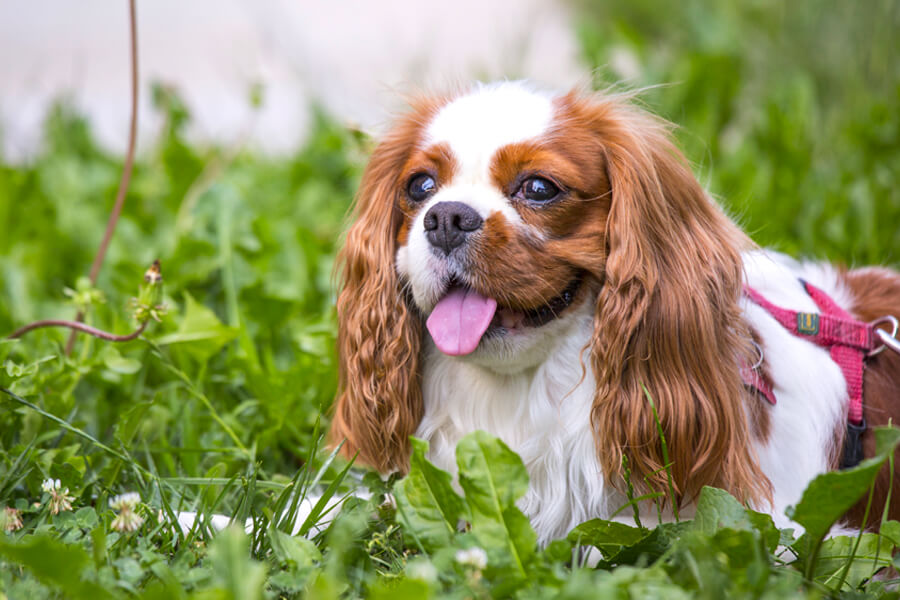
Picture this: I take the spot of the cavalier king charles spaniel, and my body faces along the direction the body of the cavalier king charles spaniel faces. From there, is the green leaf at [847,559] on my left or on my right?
on my left

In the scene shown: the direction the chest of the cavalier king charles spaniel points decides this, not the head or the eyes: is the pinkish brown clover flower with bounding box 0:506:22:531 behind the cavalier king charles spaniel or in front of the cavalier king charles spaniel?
in front

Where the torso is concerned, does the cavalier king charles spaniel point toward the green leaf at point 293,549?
yes

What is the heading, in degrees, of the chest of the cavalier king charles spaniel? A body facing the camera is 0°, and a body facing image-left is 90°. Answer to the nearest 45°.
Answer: approximately 45°

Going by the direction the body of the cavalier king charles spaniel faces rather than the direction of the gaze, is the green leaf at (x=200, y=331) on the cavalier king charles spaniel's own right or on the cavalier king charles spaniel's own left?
on the cavalier king charles spaniel's own right

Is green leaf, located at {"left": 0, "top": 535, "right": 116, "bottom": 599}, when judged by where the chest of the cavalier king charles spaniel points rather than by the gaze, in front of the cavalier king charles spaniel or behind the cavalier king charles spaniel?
in front

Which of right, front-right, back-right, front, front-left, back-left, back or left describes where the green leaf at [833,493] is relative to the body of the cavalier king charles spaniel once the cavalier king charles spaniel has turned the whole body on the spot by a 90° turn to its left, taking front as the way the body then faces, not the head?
front

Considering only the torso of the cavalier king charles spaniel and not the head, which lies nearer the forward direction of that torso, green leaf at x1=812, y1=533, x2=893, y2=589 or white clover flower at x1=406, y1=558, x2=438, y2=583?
the white clover flower

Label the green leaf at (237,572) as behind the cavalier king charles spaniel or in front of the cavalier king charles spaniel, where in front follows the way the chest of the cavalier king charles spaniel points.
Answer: in front
